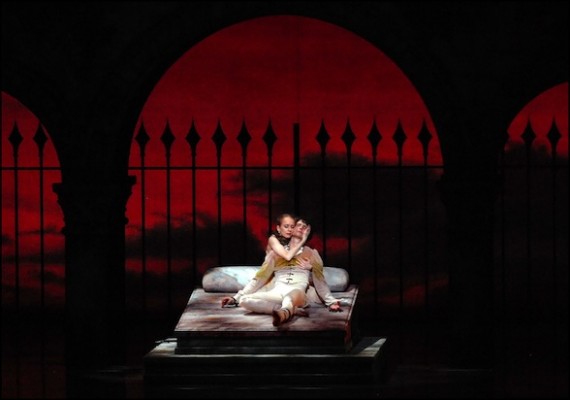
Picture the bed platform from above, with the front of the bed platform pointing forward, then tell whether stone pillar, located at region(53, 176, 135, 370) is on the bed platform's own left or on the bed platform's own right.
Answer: on the bed platform's own right

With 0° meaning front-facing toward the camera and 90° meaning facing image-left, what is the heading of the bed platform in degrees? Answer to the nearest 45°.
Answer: approximately 0°
